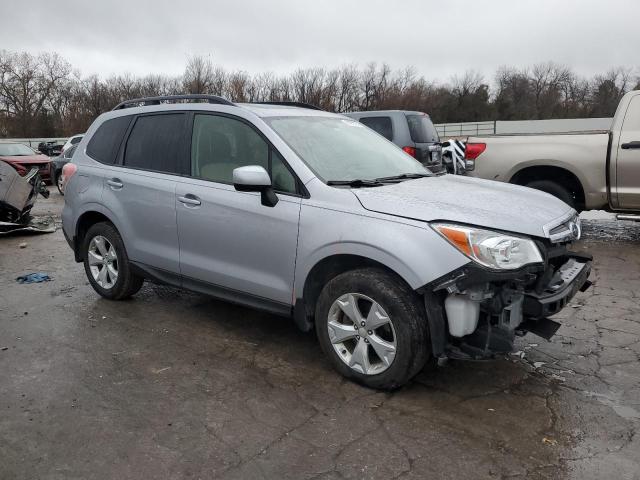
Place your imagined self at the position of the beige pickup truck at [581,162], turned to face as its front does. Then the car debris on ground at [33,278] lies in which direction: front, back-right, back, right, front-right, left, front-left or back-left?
back-right

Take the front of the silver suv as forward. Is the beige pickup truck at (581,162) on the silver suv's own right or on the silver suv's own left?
on the silver suv's own left

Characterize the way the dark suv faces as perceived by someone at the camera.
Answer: facing away from the viewer and to the left of the viewer

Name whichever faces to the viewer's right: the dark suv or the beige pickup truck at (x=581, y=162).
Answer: the beige pickup truck

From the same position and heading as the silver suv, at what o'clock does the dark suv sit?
The dark suv is roughly at 8 o'clock from the silver suv.

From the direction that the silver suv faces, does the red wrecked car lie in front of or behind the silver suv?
behind

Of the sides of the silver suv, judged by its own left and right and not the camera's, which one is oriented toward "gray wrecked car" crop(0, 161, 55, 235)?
back

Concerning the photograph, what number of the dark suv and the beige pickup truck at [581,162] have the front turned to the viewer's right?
1

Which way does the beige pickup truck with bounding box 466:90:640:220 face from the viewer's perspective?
to the viewer's right

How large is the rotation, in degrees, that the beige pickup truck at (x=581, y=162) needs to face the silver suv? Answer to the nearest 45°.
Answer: approximately 90° to its right

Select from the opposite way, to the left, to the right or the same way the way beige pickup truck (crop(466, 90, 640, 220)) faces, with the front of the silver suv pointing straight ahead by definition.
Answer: the same way
